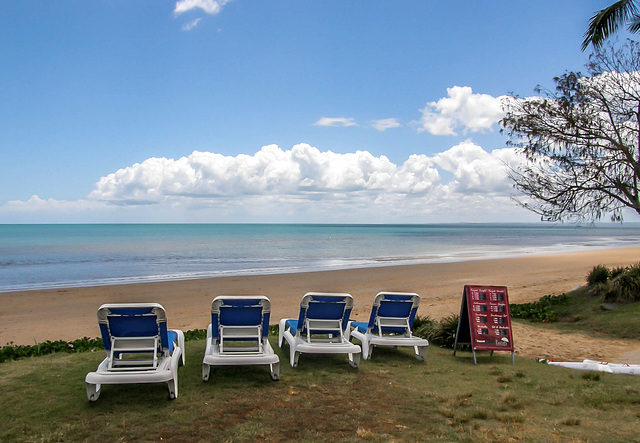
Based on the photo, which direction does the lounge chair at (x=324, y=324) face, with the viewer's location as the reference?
facing away from the viewer and to the left of the viewer

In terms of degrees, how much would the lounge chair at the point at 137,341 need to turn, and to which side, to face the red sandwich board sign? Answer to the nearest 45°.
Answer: approximately 90° to its right

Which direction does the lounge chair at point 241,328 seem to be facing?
away from the camera

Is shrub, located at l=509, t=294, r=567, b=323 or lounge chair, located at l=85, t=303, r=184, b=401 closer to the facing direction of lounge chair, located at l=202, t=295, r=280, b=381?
the shrub

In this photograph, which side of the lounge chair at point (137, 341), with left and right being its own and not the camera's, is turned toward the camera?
back

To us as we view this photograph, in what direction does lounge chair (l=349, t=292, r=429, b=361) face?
facing away from the viewer and to the left of the viewer
